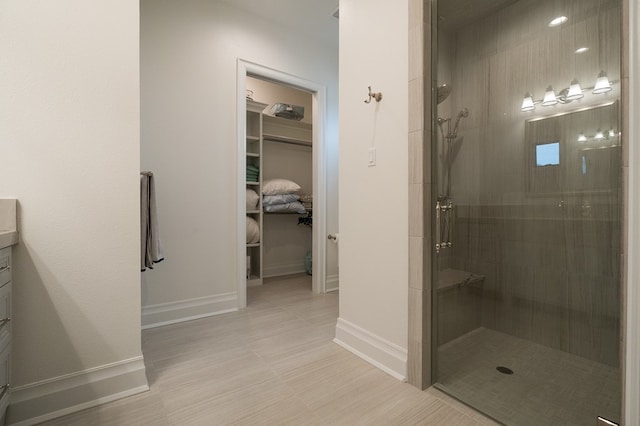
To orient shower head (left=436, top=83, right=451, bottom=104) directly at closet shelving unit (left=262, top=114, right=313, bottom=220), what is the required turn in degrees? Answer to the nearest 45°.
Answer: approximately 180°

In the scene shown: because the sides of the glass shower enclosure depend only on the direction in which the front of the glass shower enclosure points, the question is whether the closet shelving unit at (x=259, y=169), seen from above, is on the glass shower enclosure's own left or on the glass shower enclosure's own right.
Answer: on the glass shower enclosure's own right

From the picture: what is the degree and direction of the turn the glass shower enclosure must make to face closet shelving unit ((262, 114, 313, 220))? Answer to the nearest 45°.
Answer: approximately 90° to its right

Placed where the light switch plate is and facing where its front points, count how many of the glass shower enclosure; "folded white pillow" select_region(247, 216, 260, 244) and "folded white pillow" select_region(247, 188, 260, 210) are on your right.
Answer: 2

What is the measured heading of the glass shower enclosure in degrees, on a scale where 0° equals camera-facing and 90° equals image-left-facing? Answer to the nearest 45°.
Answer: approximately 45°

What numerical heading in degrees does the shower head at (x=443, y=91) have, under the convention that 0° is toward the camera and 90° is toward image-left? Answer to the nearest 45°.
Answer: approximately 315°

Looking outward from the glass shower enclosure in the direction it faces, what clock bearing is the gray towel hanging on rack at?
The gray towel hanging on rack is roughly at 1 o'clock from the glass shower enclosure.

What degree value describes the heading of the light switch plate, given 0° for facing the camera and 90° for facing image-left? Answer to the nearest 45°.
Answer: approximately 45°

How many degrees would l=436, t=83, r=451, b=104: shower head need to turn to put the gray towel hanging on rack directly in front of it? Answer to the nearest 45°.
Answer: approximately 135° to its right
